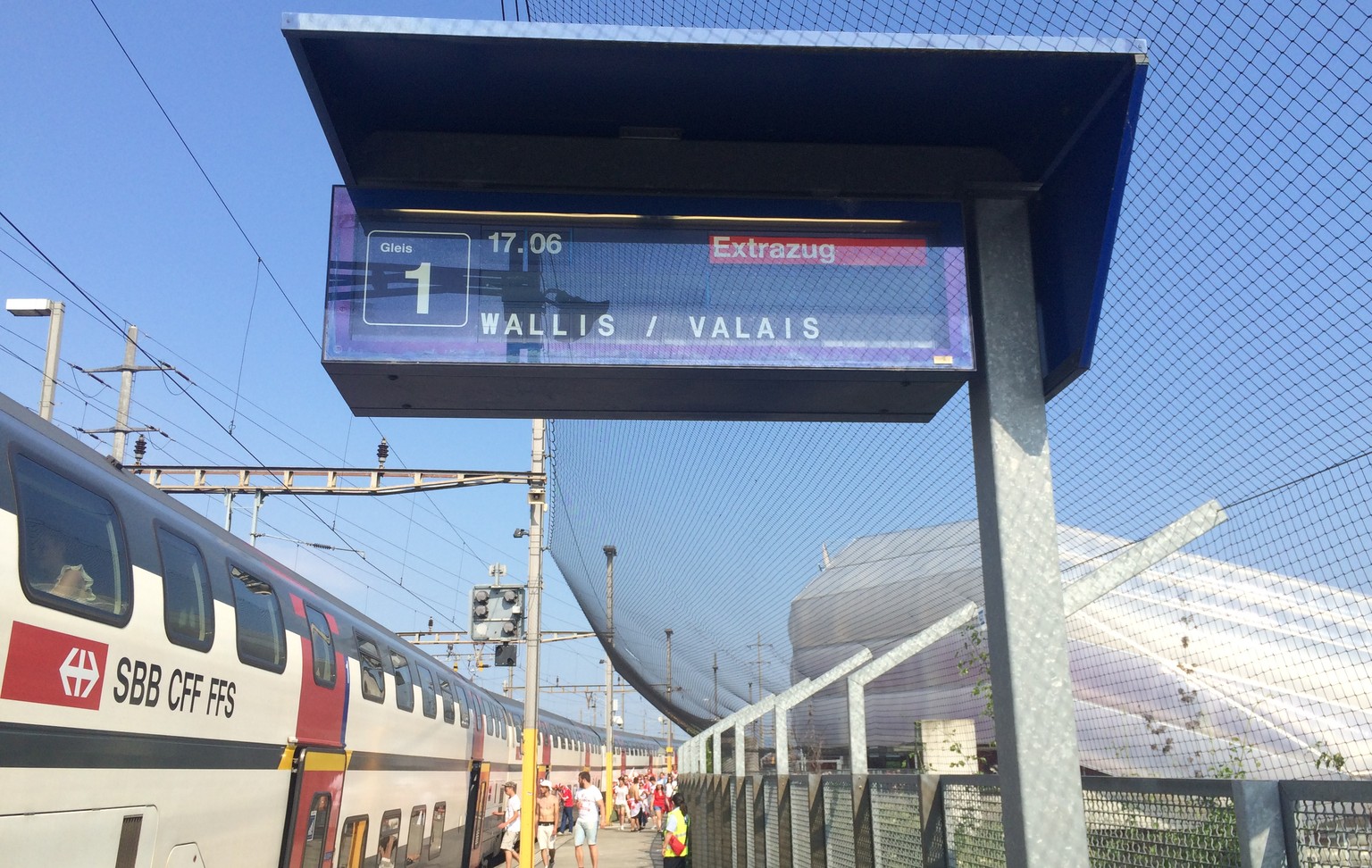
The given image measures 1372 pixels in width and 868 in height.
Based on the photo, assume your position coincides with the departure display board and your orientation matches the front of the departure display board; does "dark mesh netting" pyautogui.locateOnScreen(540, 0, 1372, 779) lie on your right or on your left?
on your left

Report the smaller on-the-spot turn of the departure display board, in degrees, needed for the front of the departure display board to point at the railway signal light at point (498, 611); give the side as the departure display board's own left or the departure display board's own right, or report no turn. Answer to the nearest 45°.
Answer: approximately 180°

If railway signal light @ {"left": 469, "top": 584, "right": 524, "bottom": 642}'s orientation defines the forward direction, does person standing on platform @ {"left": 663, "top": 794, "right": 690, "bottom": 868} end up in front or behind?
behind

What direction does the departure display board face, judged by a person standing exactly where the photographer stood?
facing the viewer

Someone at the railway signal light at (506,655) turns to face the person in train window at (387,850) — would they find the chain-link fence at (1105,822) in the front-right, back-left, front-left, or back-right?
front-left

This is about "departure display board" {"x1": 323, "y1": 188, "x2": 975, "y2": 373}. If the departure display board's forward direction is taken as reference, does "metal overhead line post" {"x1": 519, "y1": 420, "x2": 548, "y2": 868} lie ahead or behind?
behind
